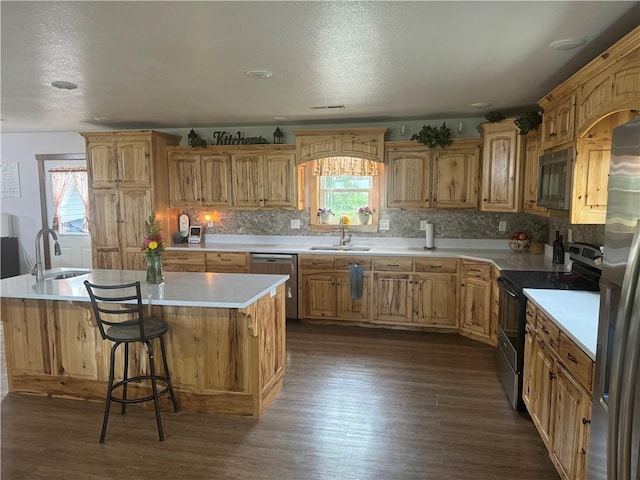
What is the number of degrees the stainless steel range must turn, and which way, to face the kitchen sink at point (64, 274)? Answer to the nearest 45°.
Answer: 0° — it already faces it

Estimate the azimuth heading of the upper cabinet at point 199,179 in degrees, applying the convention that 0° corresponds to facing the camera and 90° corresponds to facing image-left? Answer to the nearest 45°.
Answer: approximately 0°

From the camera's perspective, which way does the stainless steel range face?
to the viewer's left

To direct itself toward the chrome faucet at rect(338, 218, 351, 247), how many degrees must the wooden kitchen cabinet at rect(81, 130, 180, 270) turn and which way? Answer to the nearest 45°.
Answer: approximately 45° to its left

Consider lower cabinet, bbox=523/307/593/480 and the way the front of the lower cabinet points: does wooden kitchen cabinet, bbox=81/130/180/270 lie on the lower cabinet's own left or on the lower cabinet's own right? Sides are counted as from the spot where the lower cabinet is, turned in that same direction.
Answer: on the lower cabinet's own right

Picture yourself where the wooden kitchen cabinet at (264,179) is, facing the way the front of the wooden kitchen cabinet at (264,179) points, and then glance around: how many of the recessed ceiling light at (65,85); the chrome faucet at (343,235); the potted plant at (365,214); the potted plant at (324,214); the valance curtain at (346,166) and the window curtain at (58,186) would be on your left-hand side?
4

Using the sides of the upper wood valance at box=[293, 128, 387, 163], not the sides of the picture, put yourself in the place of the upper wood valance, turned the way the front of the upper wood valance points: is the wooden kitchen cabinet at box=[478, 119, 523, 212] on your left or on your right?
on your left

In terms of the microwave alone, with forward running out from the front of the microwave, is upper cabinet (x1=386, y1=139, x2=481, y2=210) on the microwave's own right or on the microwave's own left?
on the microwave's own right

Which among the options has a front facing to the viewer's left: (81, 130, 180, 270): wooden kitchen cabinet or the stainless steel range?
the stainless steel range

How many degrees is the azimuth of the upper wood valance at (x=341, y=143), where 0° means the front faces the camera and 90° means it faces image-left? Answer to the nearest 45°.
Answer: approximately 0°

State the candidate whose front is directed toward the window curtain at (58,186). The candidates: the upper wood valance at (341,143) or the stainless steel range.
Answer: the stainless steel range
